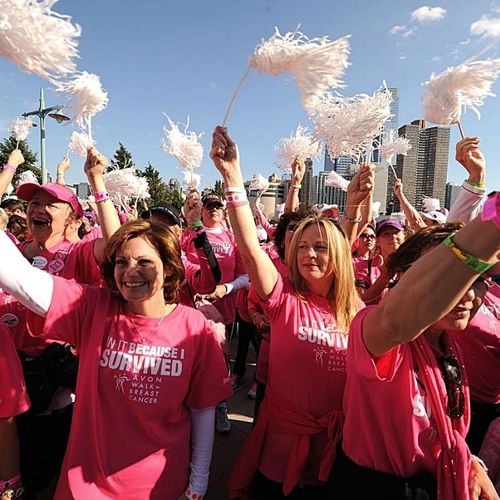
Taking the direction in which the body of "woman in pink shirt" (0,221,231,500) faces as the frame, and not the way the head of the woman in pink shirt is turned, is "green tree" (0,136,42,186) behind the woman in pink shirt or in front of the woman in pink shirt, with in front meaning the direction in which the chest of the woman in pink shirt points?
behind

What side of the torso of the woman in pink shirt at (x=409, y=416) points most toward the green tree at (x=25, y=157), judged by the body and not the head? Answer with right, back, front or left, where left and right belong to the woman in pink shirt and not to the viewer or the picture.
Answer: back

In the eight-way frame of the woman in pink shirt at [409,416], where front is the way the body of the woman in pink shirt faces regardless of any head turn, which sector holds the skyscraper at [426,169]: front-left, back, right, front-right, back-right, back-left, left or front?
back-left

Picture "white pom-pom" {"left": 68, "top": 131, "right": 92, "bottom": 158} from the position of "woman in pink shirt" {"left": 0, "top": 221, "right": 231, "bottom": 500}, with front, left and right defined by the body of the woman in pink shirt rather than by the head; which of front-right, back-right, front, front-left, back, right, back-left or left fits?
back

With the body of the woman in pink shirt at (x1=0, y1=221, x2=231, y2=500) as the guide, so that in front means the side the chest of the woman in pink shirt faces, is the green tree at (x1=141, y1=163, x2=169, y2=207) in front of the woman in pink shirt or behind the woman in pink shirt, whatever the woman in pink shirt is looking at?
behind

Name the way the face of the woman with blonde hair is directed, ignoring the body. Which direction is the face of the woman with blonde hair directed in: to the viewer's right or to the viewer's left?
to the viewer's left

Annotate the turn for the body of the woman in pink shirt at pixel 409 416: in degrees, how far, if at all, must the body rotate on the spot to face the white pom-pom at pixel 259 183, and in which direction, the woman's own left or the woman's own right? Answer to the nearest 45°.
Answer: approximately 180°

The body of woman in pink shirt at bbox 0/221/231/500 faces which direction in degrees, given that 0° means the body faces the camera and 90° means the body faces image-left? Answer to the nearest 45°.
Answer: approximately 0°

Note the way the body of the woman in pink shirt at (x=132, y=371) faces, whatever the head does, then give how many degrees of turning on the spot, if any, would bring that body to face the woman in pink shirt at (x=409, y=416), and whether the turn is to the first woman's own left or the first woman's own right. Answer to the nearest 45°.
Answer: approximately 45° to the first woman's own left

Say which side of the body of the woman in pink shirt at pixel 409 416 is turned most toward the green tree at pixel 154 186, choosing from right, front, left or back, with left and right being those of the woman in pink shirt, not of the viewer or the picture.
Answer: back
